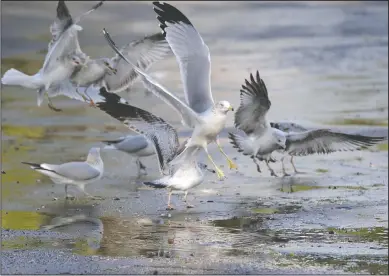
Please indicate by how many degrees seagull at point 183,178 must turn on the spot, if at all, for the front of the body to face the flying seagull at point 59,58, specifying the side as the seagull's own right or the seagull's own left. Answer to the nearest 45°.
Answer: approximately 135° to the seagull's own left

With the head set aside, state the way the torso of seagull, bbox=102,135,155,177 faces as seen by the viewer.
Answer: to the viewer's right

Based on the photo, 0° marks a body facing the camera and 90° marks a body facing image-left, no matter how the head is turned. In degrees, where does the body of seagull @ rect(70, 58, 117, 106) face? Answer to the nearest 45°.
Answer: approximately 270°

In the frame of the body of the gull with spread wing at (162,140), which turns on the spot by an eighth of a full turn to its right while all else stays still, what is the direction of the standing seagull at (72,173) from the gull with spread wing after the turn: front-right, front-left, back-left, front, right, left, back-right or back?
back

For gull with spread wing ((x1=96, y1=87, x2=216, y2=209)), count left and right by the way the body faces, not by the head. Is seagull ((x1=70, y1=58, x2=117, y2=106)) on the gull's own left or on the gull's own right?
on the gull's own left

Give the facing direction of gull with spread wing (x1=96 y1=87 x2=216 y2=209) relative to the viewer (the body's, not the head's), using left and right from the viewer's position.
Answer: facing to the right of the viewer

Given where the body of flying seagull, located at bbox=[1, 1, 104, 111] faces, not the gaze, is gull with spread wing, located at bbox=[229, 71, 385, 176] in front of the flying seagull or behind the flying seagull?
in front

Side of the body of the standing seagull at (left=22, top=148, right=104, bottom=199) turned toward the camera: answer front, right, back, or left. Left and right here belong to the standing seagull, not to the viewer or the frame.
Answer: right

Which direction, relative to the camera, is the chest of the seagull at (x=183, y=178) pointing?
to the viewer's right

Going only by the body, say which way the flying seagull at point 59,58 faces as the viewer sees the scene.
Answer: to the viewer's right
